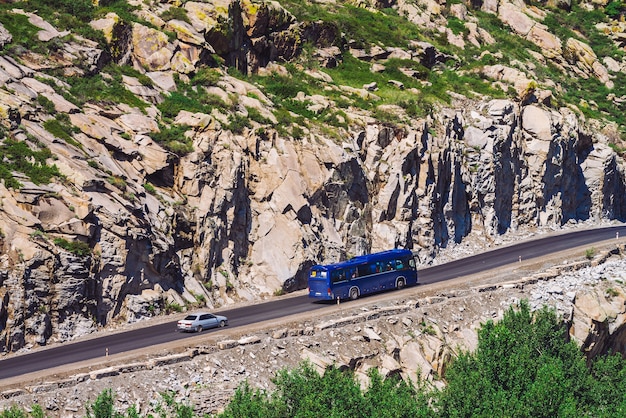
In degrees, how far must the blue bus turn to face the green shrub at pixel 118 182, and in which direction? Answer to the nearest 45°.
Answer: approximately 135° to its left

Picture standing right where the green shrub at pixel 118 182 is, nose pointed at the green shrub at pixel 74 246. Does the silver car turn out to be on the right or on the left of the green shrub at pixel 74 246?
left

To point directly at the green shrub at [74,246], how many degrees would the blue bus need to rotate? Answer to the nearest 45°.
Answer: approximately 180°

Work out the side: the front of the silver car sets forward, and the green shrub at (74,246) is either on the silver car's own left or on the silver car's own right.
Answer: on the silver car's own left

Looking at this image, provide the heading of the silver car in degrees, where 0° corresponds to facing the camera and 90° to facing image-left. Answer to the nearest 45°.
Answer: approximately 225°

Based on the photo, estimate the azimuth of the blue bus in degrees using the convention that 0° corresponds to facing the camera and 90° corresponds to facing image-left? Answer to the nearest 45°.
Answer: approximately 225°

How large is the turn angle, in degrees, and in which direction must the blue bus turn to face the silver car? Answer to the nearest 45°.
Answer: approximately 180°

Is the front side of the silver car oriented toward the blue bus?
yes

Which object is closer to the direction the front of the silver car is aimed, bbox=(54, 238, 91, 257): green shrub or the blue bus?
the blue bus

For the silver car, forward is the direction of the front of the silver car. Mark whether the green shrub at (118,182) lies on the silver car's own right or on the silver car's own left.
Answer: on the silver car's own left
